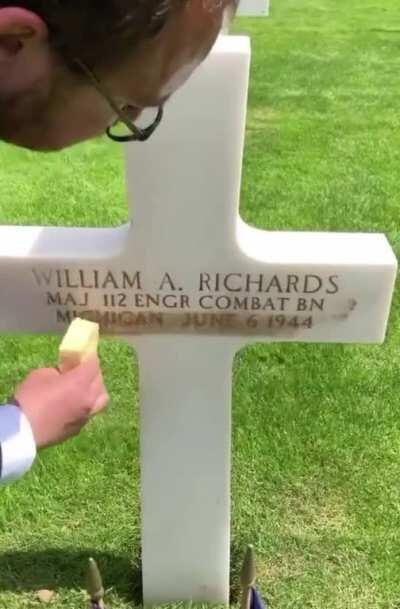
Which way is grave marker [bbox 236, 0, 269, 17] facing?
toward the camera

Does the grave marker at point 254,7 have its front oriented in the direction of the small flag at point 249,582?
yes

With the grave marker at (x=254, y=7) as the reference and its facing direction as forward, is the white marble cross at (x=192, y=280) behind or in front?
in front
